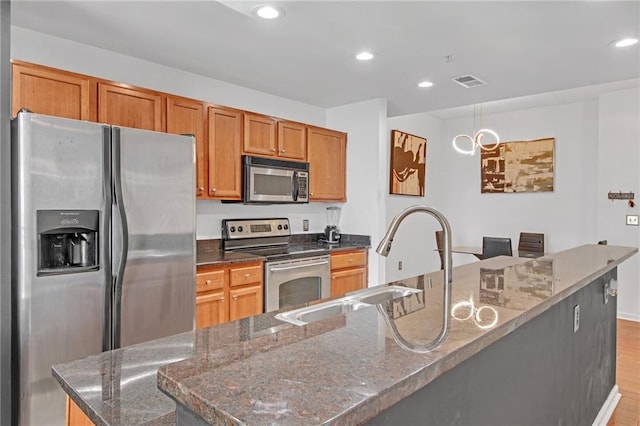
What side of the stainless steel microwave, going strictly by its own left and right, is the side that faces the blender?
left

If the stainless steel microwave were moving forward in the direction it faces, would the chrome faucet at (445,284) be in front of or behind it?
in front

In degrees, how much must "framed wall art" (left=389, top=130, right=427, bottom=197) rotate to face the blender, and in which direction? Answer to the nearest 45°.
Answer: approximately 90° to its right

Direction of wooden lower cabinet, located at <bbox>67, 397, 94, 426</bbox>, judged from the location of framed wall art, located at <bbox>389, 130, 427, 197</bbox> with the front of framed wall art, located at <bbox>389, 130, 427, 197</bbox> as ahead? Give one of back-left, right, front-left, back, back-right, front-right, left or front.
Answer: front-right

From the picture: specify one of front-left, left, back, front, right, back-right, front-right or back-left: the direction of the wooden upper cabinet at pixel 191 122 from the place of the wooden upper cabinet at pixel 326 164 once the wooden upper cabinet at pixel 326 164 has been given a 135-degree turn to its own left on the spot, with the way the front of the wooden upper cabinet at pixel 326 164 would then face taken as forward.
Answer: back-left

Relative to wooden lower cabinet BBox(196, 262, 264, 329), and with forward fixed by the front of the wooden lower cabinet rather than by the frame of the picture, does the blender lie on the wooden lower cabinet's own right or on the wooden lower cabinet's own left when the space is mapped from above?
on the wooden lower cabinet's own left

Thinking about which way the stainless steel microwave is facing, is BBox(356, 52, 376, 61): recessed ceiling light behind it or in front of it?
in front

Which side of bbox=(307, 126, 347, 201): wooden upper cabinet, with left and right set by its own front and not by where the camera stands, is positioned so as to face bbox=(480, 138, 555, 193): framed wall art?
left

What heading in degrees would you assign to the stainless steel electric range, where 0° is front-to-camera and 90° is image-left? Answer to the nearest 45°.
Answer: approximately 315°

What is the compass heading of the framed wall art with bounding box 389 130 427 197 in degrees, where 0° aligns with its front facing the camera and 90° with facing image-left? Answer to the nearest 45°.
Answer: approximately 315°

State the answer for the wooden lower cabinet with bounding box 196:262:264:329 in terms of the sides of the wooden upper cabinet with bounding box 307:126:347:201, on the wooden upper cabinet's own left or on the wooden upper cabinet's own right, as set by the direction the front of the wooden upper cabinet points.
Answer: on the wooden upper cabinet's own right

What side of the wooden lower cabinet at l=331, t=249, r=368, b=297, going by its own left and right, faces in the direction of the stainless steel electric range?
right
